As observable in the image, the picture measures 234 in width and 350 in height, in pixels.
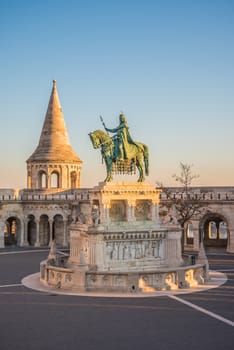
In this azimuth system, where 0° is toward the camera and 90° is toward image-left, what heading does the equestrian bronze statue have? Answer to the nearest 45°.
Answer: approximately 90°

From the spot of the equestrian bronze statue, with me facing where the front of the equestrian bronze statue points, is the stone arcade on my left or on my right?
on my right
